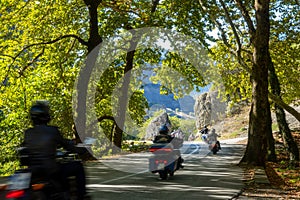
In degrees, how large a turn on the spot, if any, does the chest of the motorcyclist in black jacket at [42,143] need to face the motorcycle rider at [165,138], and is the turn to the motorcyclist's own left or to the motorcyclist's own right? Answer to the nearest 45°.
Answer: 0° — they already face them

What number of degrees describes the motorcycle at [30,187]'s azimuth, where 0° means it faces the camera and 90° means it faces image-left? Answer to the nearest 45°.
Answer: approximately 225°

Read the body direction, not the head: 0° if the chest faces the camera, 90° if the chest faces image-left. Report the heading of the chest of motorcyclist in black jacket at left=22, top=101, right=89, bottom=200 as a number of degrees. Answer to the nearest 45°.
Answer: approximately 225°

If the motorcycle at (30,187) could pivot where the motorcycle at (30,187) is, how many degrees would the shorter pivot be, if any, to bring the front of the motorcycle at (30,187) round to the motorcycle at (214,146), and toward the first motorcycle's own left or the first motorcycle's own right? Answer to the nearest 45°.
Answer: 0° — it already faces it
